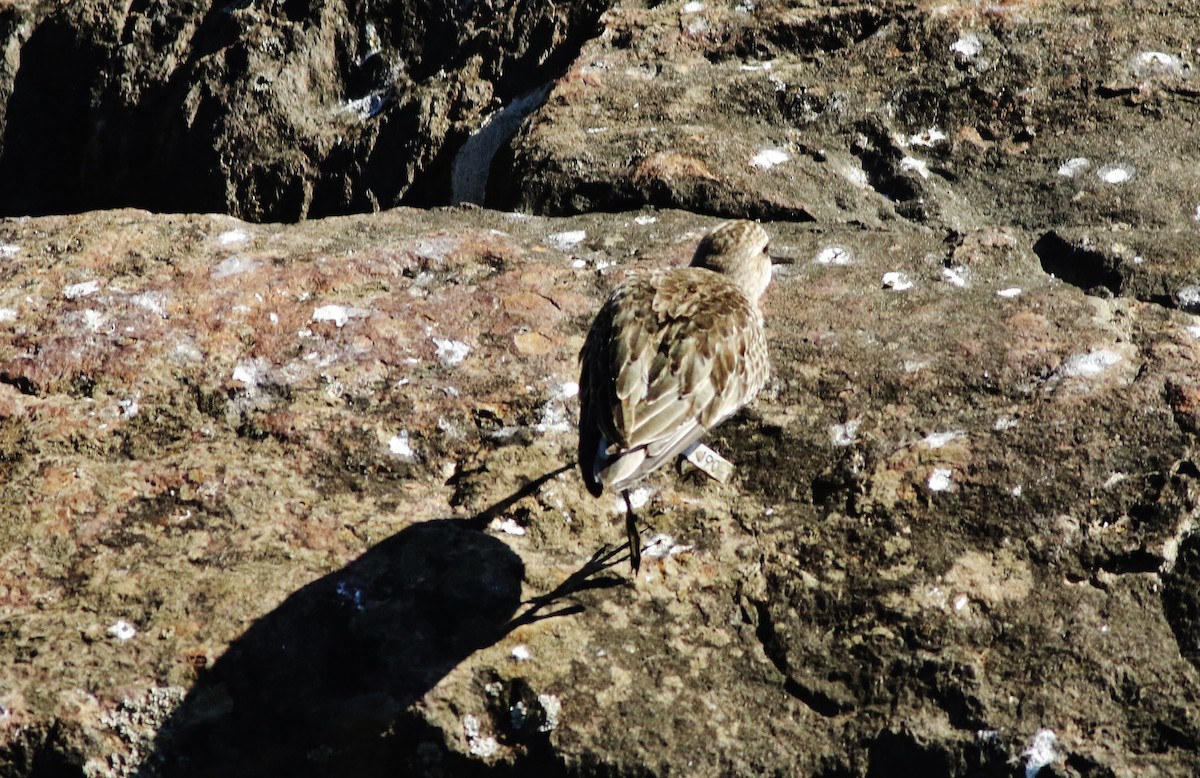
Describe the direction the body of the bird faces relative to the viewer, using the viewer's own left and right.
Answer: facing away from the viewer and to the right of the viewer
